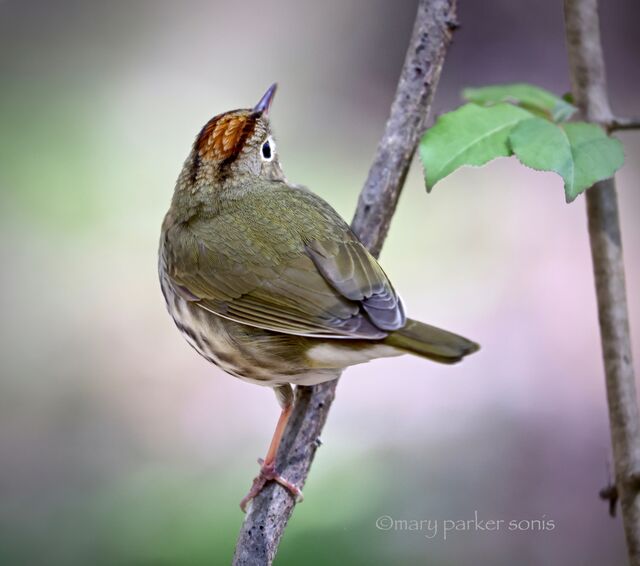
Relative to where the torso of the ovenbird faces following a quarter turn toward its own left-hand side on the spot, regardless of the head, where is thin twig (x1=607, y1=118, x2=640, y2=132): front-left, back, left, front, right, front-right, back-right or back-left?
back-left

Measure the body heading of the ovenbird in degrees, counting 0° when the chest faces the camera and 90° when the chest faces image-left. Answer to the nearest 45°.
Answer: approximately 135°

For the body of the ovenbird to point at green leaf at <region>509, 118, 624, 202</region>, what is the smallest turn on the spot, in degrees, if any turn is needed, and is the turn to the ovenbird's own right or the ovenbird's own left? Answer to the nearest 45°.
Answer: approximately 180°
